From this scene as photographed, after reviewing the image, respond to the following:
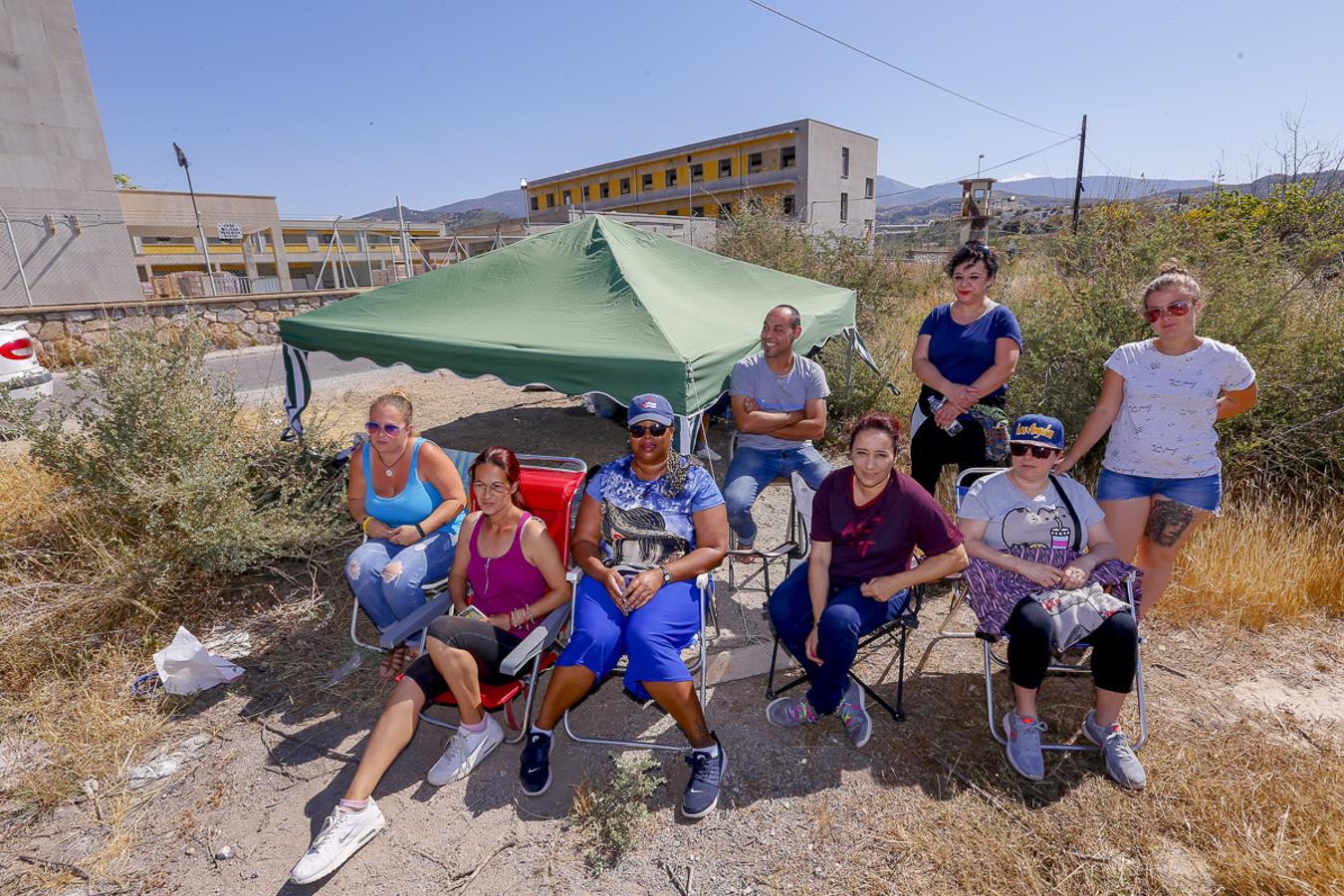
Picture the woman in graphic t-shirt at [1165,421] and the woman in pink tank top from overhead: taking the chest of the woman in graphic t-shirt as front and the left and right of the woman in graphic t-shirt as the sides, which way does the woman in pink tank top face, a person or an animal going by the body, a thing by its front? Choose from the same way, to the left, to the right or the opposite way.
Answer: the same way

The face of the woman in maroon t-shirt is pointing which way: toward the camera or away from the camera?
toward the camera

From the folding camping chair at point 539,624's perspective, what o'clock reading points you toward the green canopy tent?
The green canopy tent is roughly at 5 o'clock from the folding camping chair.

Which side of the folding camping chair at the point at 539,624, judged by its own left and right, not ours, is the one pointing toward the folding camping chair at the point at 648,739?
left

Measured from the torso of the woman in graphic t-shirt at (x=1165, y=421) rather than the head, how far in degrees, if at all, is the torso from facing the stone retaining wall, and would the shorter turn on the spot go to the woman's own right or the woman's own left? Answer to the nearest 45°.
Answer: approximately 90° to the woman's own right

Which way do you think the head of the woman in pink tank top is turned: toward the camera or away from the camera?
toward the camera

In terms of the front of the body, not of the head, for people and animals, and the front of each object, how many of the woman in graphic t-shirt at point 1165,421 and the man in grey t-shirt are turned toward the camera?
2

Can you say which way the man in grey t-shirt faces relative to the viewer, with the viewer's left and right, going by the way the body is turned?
facing the viewer

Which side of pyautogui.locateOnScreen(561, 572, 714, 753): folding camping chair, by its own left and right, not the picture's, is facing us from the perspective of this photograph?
front

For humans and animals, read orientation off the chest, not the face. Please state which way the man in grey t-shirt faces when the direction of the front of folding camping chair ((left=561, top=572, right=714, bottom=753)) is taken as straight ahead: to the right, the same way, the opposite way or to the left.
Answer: the same way

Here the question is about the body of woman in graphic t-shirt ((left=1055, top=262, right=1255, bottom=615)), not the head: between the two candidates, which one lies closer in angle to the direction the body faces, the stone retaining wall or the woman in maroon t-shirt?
the woman in maroon t-shirt

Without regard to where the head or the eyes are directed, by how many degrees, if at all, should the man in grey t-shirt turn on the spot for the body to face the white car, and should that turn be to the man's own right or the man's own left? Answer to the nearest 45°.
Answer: approximately 90° to the man's own right

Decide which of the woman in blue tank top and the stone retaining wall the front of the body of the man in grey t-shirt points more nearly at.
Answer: the woman in blue tank top

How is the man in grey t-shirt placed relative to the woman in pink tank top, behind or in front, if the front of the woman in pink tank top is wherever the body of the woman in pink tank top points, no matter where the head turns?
behind

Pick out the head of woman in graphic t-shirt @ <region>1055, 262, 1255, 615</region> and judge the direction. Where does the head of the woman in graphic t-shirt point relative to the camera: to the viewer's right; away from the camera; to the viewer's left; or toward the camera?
toward the camera

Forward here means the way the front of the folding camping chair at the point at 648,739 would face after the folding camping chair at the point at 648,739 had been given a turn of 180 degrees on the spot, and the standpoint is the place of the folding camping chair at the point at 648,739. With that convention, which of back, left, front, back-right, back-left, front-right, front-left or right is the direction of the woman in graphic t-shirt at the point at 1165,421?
right

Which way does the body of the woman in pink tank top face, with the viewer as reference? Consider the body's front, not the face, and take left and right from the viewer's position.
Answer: facing the viewer and to the left of the viewer

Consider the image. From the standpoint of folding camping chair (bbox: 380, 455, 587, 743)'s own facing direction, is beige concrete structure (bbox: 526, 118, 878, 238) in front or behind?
behind
